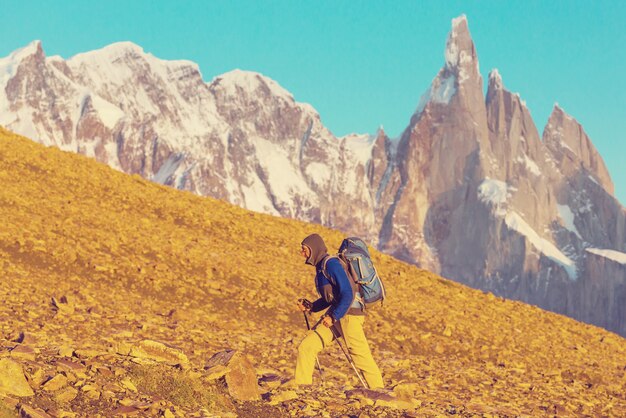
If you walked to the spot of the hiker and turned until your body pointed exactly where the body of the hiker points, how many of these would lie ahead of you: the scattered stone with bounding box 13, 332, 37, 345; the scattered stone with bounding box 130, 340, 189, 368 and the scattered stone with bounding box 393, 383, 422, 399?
2

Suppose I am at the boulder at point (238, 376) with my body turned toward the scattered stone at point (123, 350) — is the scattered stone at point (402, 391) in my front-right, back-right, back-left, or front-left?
back-right

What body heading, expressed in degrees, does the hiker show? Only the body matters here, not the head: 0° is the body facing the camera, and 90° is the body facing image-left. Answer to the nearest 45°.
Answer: approximately 90°

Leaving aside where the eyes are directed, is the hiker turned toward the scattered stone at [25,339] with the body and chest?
yes

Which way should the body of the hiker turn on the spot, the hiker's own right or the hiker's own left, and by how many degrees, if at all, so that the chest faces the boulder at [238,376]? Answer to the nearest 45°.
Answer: approximately 45° to the hiker's own left
